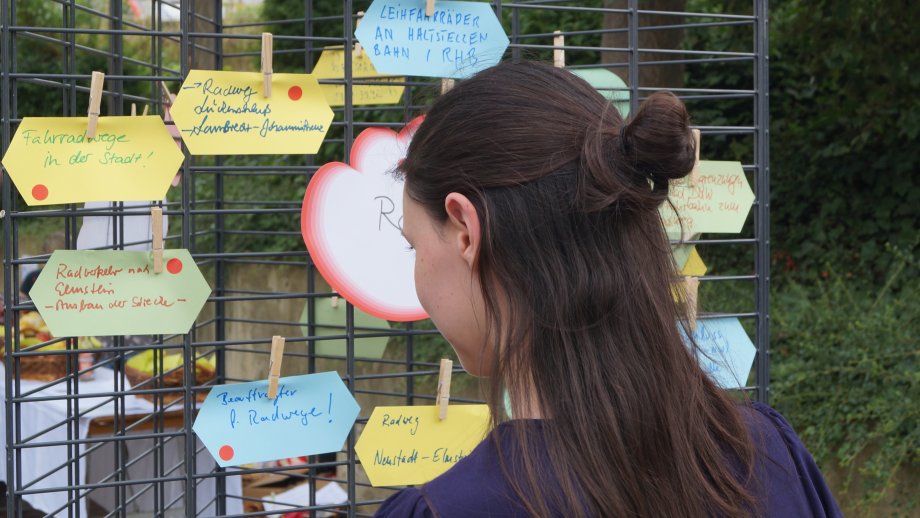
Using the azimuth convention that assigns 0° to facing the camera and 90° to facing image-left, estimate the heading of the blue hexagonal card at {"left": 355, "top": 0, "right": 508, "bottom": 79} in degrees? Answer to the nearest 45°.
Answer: approximately 0°

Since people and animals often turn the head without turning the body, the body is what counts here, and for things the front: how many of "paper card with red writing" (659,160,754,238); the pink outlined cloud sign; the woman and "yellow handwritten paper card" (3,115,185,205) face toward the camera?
3

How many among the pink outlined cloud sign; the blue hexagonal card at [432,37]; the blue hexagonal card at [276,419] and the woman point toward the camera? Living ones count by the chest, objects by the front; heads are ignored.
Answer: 3

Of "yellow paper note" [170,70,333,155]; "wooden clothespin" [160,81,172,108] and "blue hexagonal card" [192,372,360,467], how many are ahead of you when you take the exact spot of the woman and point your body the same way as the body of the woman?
3

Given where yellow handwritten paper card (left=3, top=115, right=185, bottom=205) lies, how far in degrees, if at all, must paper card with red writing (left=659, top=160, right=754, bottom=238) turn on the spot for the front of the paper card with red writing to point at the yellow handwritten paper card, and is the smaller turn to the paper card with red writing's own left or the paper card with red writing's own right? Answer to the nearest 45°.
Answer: approximately 45° to the paper card with red writing's own right

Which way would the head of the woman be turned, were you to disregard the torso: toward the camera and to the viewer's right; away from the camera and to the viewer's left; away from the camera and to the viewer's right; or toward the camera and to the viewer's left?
away from the camera and to the viewer's left

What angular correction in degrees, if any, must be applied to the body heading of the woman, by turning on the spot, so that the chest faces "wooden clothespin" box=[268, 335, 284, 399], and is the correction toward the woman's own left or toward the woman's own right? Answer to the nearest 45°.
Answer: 0° — they already face it

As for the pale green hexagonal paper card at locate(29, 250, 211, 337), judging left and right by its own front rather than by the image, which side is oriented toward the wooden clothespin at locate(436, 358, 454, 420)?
left

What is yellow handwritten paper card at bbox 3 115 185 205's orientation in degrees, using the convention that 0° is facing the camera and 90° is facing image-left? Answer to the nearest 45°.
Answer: approximately 0°
